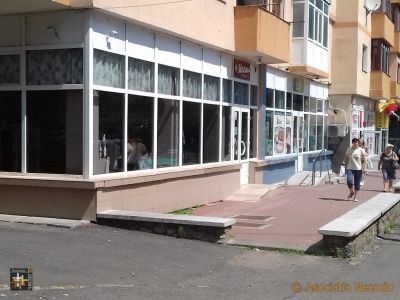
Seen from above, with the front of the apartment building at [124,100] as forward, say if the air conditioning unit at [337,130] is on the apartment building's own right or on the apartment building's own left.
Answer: on the apartment building's own left

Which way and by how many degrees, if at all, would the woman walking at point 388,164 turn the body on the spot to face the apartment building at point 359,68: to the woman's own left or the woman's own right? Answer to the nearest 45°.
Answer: approximately 180°

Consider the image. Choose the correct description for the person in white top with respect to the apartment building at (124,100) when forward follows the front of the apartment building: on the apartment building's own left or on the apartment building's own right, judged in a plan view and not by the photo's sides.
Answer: on the apartment building's own left

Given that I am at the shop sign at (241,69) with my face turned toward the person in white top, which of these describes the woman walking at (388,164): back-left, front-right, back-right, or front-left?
front-left

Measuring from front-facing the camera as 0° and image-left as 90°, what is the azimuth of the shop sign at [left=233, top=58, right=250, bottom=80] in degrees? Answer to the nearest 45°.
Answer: approximately 315°

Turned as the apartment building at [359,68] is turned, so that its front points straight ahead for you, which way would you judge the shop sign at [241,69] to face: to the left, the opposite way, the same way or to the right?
the same way

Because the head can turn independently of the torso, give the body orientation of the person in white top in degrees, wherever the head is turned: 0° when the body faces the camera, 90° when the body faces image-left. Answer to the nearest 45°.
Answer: approximately 0°

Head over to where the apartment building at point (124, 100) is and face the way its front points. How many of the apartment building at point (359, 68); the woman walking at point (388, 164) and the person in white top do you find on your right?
0

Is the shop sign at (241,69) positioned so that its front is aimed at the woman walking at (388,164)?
no

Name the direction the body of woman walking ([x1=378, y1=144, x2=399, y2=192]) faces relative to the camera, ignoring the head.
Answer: toward the camera

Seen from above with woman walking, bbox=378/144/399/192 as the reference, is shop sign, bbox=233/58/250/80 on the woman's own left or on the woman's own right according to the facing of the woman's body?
on the woman's own right

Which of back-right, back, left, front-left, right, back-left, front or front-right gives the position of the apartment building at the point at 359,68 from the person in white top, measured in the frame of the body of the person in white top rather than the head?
back

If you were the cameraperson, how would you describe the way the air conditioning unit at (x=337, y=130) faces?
facing the viewer
